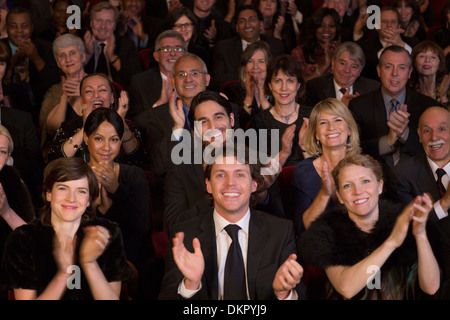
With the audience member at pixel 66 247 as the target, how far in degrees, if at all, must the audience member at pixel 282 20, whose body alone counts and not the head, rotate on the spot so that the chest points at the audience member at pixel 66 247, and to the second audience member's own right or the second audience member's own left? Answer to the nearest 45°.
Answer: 0° — they already face them

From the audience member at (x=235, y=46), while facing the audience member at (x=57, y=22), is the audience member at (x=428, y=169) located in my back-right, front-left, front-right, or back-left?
back-left

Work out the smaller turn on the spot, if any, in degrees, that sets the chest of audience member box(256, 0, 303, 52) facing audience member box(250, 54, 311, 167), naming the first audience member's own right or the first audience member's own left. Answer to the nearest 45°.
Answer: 0° — they already face them

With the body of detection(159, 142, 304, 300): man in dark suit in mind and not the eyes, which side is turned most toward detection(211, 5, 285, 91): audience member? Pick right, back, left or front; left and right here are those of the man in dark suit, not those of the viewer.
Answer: back

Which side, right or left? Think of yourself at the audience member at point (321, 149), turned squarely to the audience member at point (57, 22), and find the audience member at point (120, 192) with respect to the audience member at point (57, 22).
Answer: left

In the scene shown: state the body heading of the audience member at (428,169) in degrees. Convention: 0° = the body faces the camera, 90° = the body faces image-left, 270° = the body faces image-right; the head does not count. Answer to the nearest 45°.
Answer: approximately 0°

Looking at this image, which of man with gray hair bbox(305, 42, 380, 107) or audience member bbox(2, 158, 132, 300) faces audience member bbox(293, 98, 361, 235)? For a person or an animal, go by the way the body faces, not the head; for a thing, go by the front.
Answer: the man with gray hair

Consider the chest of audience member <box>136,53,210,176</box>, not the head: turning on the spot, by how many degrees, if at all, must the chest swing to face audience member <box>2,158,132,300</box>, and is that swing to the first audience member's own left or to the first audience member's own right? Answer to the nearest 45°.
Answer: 0° — they already face them
